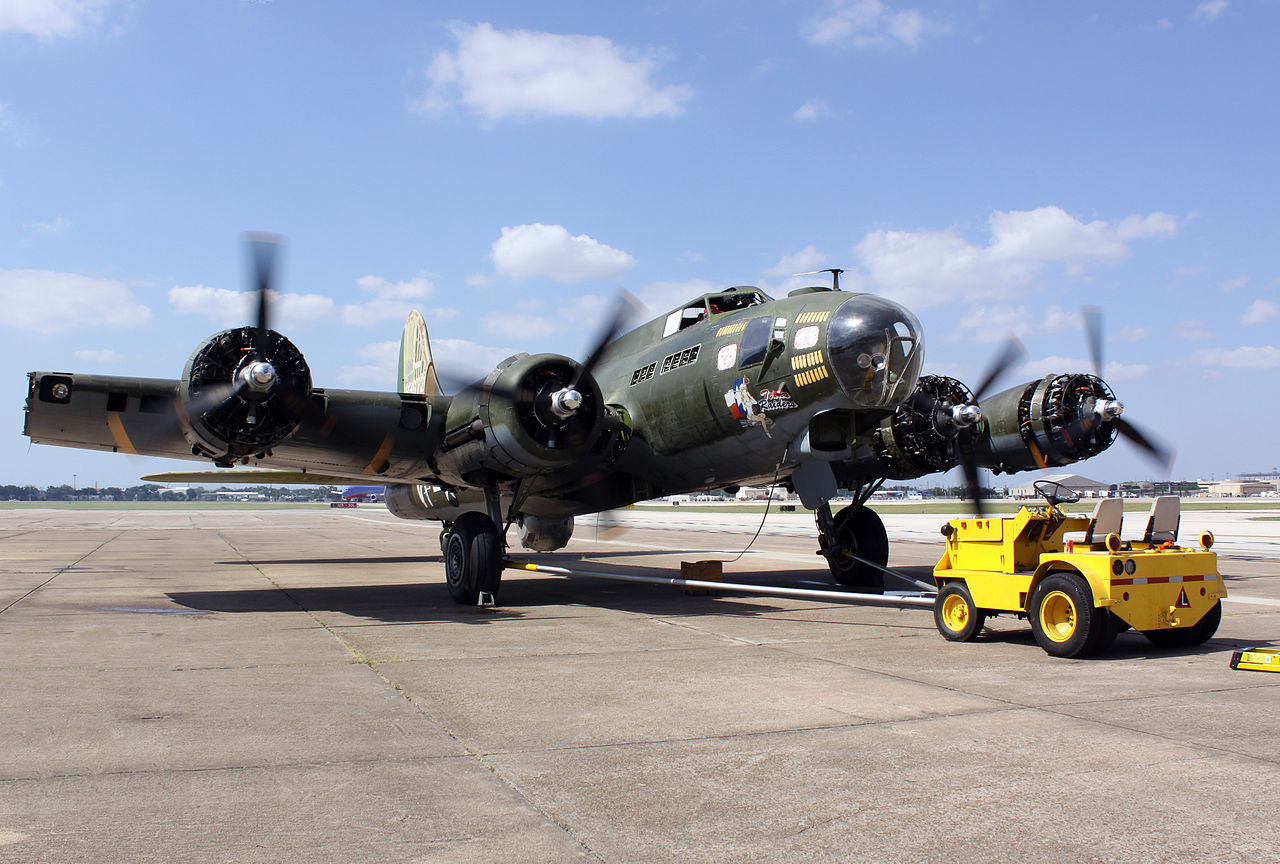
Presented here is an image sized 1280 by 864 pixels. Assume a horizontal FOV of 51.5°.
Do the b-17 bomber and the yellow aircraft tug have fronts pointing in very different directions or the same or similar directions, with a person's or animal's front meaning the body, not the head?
very different directions

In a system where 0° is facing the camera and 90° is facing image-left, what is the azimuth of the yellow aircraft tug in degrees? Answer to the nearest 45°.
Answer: approximately 135°

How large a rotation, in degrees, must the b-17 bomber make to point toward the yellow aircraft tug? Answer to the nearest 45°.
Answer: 0° — it already faces it

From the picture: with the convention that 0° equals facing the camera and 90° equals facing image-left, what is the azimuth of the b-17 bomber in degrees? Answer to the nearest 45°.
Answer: approximately 315°
